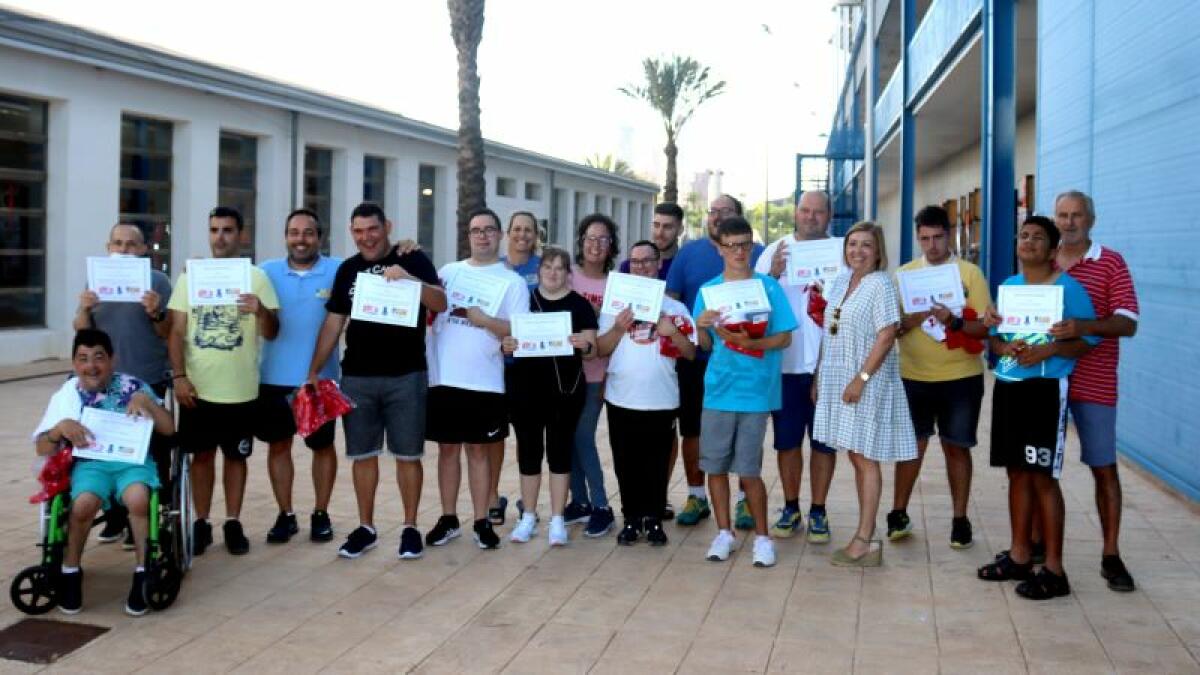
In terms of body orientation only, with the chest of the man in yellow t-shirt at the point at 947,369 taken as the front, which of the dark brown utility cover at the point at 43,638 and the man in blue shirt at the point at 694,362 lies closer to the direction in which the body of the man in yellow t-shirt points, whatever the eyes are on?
the dark brown utility cover

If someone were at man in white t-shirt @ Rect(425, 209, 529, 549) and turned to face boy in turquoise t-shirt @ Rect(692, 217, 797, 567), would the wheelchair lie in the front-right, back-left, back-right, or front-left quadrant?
back-right

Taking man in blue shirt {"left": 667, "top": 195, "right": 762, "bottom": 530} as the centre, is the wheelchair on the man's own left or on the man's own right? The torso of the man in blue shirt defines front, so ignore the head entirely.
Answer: on the man's own right

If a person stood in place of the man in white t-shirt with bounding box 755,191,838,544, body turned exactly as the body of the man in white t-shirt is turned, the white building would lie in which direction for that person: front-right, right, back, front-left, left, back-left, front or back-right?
back-right

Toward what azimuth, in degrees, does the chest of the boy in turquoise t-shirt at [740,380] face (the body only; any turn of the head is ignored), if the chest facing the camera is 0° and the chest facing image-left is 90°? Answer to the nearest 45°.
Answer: approximately 0°

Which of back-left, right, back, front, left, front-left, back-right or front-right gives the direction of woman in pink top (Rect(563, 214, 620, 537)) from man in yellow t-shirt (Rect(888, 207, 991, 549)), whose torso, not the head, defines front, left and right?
right

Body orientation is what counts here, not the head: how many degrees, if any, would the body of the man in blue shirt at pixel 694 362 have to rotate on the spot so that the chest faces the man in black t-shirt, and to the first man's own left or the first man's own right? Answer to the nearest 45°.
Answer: approximately 45° to the first man's own right
